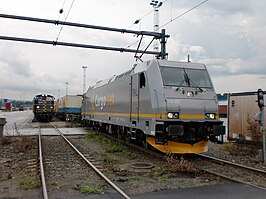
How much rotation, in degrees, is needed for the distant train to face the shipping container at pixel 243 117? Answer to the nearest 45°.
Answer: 0° — it already faces it

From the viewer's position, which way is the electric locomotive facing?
facing the viewer and to the right of the viewer

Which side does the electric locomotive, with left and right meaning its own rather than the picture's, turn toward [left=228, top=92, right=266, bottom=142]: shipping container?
left

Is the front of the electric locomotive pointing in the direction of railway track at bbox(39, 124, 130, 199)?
no

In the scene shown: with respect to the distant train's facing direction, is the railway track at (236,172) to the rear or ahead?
ahead

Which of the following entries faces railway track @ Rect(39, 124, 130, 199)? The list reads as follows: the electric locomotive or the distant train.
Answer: the distant train

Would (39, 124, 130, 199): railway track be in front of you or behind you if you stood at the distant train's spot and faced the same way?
in front

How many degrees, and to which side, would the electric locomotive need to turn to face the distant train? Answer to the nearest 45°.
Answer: approximately 180°

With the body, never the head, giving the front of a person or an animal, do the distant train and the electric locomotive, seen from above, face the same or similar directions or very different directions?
same or similar directions

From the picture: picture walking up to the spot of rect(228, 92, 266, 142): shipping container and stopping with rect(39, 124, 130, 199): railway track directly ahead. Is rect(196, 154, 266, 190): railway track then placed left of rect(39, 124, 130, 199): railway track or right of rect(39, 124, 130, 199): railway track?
left

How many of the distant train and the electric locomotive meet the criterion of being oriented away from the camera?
0

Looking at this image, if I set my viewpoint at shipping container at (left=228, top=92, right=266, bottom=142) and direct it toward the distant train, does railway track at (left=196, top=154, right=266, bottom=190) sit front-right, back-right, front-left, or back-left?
back-left

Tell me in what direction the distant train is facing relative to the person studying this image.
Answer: facing the viewer

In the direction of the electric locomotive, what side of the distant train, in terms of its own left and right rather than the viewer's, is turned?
front
